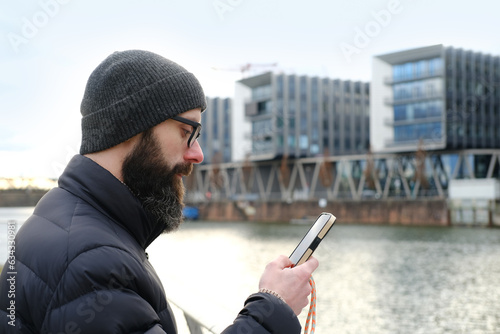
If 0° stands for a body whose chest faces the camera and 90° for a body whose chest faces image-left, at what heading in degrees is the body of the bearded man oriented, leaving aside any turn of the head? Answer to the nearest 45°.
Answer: approximately 270°

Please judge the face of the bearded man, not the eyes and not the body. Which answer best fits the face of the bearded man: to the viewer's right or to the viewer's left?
to the viewer's right
